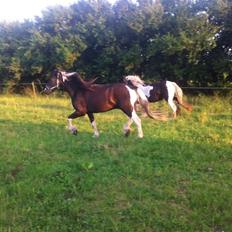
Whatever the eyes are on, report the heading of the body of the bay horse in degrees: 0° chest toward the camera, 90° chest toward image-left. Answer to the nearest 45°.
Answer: approximately 90°

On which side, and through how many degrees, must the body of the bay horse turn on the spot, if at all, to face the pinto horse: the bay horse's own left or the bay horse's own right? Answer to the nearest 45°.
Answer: approximately 135° to the bay horse's own right
